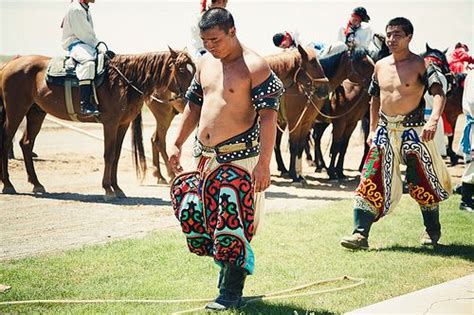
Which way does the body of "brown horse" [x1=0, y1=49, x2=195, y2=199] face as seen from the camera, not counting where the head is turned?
to the viewer's right

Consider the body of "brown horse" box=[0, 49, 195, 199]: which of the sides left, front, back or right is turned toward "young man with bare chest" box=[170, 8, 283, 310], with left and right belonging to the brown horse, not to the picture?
right

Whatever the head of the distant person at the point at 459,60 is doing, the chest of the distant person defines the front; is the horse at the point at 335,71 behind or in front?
in front

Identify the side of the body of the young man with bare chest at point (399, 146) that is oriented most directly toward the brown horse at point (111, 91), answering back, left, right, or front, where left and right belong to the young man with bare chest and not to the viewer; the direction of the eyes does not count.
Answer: right

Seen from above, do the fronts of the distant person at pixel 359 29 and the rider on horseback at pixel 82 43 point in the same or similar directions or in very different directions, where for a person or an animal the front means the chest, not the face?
very different directions

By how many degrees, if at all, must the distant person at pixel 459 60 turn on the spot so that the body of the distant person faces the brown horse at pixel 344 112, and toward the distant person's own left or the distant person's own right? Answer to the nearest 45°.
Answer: approximately 45° to the distant person's own right
